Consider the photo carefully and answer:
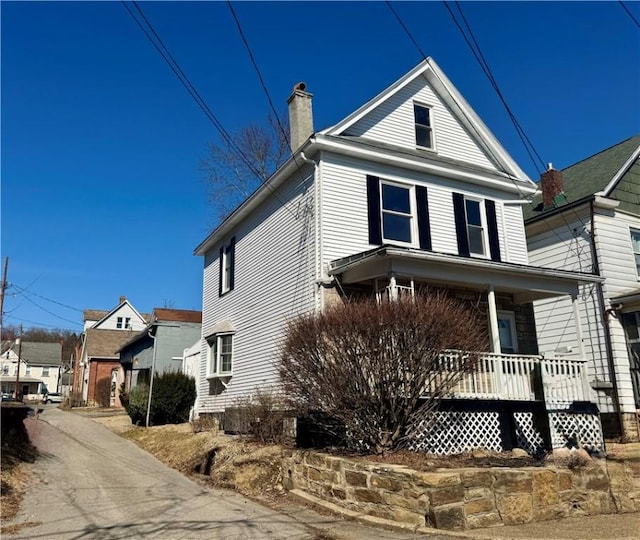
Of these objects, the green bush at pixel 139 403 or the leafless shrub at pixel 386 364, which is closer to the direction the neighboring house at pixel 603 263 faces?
the leafless shrub

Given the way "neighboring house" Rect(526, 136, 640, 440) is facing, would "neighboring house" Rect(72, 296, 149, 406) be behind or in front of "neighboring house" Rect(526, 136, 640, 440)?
behind

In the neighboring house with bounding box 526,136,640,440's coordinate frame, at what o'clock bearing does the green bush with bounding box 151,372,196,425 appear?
The green bush is roughly at 4 o'clock from the neighboring house.

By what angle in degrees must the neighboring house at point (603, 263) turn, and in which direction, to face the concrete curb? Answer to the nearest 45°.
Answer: approximately 45° to its right

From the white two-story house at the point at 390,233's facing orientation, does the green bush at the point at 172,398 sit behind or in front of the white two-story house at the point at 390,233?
behind

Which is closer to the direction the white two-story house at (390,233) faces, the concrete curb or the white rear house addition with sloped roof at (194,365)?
the concrete curb

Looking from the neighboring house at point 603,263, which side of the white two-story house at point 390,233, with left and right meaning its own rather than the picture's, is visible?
left

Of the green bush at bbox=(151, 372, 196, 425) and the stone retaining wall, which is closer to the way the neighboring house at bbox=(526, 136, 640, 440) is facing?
the stone retaining wall

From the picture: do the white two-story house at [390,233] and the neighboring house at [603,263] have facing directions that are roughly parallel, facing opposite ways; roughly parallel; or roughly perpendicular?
roughly parallel

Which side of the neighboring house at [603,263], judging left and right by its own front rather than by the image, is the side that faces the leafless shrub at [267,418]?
right

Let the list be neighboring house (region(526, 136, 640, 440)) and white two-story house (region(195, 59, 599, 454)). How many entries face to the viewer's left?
0
